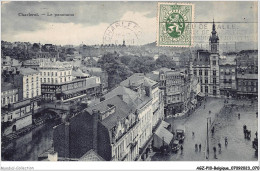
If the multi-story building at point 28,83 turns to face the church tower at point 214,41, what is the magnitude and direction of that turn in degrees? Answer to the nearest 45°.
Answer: approximately 45° to its left

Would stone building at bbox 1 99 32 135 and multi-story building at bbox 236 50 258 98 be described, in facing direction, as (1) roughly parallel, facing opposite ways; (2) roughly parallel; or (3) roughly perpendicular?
roughly perpendicular

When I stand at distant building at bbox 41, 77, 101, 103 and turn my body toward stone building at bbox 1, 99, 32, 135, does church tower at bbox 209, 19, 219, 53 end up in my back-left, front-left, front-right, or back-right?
back-left

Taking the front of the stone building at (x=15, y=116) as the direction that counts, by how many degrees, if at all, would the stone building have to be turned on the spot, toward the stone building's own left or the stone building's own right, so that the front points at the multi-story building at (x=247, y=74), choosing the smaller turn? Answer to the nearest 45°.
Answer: approximately 45° to the stone building's own left

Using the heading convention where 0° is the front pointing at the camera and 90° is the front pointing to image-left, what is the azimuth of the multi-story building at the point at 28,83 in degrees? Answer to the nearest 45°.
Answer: approximately 315°

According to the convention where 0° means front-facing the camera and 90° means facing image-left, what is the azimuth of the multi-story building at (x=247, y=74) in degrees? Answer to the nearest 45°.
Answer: approximately 0°

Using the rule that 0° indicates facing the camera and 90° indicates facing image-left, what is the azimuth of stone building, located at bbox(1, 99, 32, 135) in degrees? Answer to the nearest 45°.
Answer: approximately 315°

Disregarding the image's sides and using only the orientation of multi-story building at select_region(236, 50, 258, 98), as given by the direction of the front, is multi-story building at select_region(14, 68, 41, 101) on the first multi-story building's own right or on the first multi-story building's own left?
on the first multi-story building's own right

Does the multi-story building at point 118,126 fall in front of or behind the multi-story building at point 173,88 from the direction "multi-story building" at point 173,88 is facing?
in front
